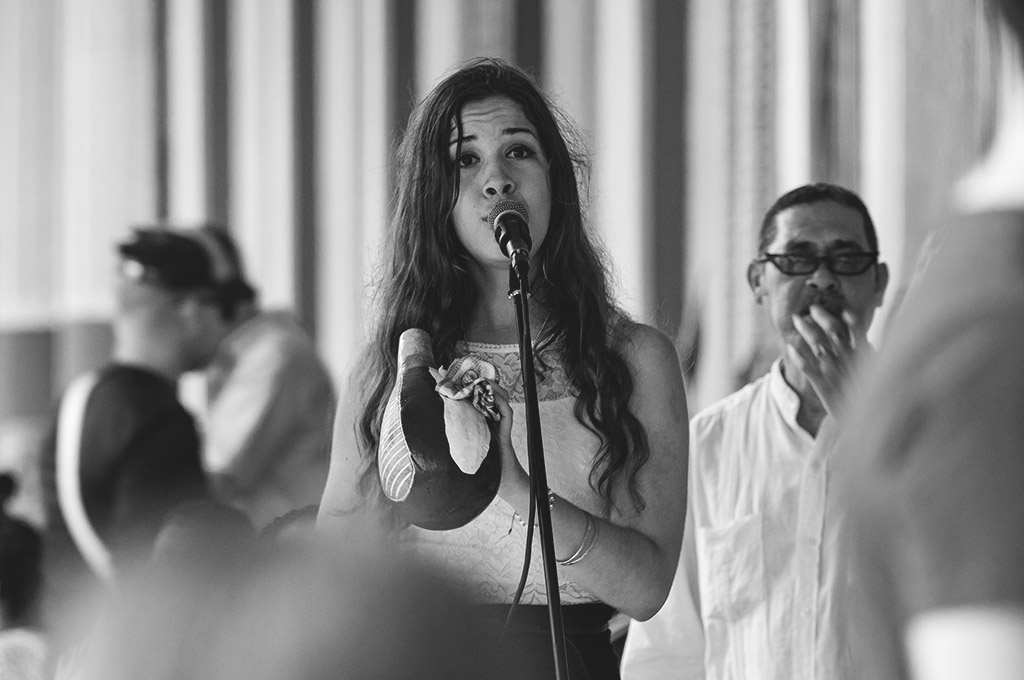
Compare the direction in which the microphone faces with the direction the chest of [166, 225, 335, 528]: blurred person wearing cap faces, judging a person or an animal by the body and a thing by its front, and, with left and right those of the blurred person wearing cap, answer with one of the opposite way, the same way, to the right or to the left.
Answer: to the right

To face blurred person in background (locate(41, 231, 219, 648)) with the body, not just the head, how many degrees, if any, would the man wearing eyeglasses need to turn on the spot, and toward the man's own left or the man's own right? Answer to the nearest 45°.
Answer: approximately 90° to the man's own right

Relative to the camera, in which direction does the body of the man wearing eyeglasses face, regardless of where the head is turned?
toward the camera

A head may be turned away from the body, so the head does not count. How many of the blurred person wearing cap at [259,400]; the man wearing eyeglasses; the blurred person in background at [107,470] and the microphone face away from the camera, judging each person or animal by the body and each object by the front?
1

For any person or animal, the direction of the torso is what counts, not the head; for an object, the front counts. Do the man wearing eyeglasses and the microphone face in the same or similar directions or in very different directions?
very different directions

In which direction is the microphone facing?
away from the camera

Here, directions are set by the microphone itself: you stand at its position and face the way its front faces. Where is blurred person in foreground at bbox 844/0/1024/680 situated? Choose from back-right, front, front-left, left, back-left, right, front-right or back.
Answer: back

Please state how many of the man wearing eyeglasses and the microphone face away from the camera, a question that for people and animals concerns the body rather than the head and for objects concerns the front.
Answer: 1

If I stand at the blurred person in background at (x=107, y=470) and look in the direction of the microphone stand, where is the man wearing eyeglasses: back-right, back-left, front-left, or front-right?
front-left

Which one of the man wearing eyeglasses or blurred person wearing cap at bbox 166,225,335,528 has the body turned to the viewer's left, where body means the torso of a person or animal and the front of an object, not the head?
the blurred person wearing cap

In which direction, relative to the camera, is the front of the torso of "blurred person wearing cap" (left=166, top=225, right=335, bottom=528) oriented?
to the viewer's left
